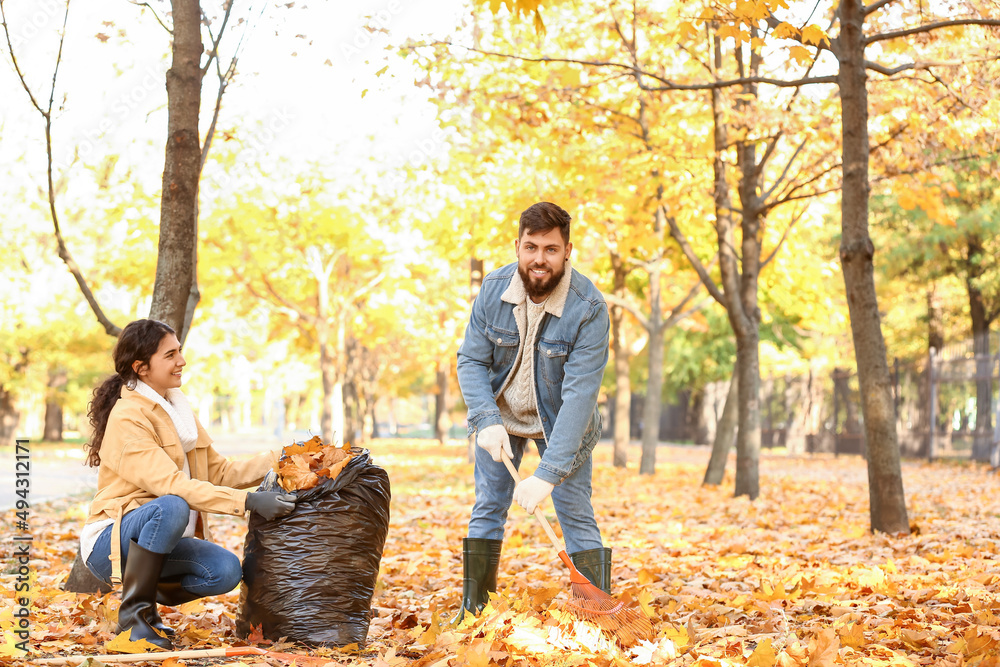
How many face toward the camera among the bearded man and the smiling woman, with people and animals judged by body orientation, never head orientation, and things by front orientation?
1

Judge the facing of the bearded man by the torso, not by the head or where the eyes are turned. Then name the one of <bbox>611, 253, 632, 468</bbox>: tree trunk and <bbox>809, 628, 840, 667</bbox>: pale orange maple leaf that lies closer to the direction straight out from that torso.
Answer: the pale orange maple leaf

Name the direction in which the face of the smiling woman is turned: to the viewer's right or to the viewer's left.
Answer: to the viewer's right

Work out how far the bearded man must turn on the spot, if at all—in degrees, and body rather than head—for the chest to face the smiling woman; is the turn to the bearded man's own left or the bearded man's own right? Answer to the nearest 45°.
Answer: approximately 90° to the bearded man's own right

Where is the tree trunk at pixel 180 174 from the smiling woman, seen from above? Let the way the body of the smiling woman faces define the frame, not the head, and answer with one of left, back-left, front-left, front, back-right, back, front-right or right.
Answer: left

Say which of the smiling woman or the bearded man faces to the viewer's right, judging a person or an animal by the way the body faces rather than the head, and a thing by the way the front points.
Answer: the smiling woman

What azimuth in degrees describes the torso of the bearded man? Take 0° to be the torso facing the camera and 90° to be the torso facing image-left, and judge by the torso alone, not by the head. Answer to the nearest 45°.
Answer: approximately 0°

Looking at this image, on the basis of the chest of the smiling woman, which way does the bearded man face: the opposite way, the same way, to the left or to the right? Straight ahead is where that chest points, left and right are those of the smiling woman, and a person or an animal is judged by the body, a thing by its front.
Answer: to the right

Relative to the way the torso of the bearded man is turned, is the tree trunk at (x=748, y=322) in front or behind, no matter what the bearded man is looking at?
behind

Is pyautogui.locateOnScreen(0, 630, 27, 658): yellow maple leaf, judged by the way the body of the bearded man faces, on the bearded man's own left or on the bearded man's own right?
on the bearded man's own right

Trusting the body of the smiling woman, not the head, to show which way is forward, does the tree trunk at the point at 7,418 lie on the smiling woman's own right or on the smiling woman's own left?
on the smiling woman's own left

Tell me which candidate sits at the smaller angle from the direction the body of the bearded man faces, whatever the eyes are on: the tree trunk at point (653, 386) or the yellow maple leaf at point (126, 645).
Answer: the yellow maple leaf

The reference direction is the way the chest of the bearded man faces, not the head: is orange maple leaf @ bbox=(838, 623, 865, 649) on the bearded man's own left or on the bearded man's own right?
on the bearded man's own left

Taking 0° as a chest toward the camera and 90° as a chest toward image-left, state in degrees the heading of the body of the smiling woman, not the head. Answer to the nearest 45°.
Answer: approximately 270°
